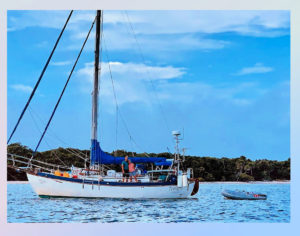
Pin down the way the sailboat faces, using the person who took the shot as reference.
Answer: facing to the left of the viewer
